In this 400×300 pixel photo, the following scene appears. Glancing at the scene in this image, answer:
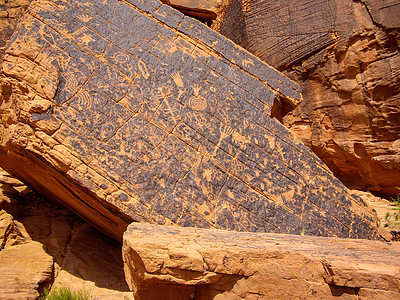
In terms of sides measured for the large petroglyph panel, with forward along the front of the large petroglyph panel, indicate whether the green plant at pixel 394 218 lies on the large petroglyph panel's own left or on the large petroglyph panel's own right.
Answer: on the large petroglyph panel's own left

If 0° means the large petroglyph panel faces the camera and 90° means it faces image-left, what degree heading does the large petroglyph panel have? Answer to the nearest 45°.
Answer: approximately 0°

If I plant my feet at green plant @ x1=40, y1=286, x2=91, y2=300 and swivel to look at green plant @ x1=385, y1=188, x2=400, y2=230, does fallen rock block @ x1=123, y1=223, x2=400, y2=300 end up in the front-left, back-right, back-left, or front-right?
front-right

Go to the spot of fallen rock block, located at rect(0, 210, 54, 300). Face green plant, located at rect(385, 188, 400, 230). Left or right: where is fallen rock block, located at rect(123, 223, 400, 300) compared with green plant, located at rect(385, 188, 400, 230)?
right
